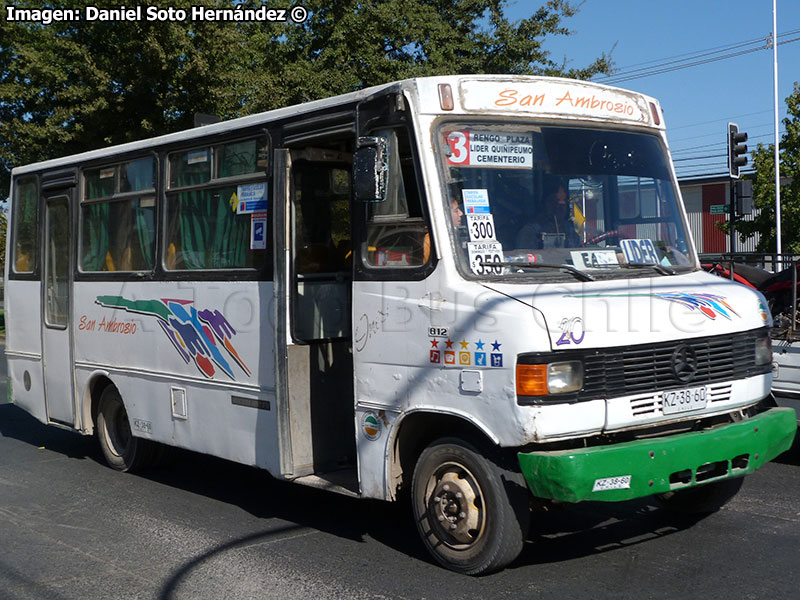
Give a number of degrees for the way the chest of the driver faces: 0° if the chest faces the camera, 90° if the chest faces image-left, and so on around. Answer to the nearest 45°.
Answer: approximately 315°

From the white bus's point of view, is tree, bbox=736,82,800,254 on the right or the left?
on its left

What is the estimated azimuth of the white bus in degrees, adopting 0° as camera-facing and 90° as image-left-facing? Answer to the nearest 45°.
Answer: approximately 315°

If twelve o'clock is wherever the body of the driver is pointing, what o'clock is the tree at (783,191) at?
The tree is roughly at 8 o'clock from the driver.

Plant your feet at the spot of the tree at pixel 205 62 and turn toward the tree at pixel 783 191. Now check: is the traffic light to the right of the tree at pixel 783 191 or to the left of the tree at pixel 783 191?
right

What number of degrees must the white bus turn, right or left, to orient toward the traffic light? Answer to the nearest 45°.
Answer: approximately 90° to its left

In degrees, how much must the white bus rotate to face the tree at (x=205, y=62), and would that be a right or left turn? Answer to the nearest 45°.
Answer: approximately 135° to its left

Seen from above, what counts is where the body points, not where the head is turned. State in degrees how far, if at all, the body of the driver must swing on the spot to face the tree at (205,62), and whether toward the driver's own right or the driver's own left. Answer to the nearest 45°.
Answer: approximately 180°

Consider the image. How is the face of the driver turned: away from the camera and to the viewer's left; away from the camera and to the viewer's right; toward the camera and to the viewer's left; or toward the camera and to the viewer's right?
toward the camera and to the viewer's right
